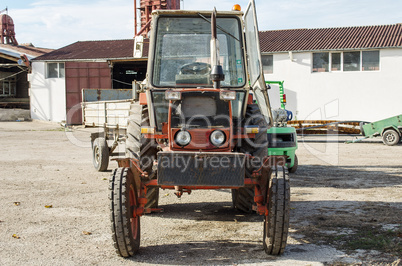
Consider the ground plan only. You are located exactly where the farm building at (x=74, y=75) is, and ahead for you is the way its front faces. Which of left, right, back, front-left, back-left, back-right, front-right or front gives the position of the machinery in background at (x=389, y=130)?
front-left

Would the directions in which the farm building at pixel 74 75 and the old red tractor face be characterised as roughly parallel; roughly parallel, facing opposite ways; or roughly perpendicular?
roughly parallel

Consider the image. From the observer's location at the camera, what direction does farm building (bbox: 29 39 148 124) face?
facing the viewer

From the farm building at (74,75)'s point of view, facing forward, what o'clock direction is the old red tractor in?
The old red tractor is roughly at 12 o'clock from the farm building.

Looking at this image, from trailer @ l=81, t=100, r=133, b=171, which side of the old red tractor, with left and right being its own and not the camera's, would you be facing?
back

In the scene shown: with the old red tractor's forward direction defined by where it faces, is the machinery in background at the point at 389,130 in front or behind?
behind

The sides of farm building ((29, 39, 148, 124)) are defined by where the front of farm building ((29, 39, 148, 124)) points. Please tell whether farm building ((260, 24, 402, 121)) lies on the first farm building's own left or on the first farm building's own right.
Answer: on the first farm building's own left

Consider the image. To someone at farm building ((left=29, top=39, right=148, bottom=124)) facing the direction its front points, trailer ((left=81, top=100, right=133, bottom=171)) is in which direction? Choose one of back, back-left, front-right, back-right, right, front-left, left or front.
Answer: front

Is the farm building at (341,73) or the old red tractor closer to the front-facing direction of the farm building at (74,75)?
the old red tractor

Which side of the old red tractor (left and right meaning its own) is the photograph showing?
front

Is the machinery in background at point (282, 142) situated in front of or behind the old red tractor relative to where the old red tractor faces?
behind

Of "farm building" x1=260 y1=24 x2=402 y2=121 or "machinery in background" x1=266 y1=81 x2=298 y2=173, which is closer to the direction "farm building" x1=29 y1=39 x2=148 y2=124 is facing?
the machinery in background

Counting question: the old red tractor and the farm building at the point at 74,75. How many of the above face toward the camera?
2

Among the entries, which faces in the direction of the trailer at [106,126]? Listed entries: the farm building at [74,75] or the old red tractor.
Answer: the farm building
